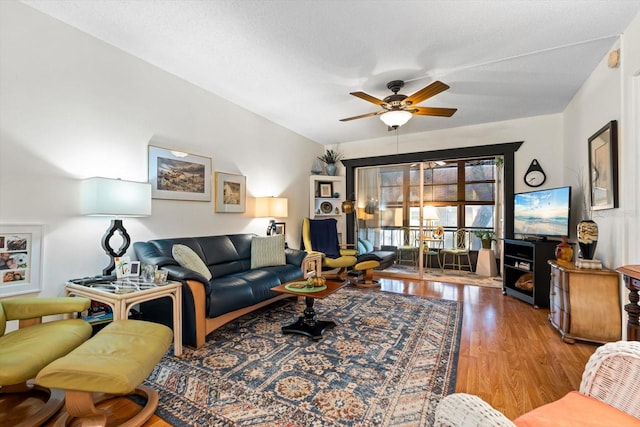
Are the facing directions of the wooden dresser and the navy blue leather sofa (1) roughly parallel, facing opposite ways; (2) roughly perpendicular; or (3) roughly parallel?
roughly parallel, facing opposite ways

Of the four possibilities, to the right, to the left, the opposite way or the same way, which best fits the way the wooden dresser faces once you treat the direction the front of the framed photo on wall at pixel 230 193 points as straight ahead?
the opposite way

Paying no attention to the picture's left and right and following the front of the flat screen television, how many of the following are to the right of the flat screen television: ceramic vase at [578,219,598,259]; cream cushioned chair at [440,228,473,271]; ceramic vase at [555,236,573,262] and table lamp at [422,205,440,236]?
2

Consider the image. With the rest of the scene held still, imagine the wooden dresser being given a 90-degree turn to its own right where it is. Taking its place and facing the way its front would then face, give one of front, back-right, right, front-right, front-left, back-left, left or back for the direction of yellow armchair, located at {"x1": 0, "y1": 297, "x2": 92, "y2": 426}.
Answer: back-left

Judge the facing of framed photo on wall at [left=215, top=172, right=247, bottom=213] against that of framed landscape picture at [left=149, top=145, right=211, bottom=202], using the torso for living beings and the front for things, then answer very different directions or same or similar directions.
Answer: same or similar directions

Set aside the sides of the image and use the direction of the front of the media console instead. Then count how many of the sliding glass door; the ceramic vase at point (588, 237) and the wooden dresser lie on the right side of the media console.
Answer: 1

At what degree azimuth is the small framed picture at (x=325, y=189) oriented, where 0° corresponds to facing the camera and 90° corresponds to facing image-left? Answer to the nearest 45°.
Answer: approximately 0°

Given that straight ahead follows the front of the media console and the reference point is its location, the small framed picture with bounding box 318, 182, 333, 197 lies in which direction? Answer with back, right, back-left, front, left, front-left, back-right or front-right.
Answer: front-right

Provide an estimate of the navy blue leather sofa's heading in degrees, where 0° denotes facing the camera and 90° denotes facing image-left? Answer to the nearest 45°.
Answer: approximately 315°

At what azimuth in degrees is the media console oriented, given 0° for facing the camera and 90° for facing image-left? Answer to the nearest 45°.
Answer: approximately 45°

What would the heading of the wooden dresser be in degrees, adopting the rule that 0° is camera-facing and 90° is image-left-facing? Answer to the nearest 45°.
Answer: approximately 90°

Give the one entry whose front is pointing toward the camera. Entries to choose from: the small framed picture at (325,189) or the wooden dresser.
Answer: the small framed picture

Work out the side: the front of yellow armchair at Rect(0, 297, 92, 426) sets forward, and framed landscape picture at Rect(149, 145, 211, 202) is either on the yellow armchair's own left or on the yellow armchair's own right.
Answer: on the yellow armchair's own left

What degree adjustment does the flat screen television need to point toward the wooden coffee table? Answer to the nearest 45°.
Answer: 0° — it already faces it

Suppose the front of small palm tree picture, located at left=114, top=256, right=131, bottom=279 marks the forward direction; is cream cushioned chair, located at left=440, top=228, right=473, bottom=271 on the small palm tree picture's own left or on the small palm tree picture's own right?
on the small palm tree picture's own left

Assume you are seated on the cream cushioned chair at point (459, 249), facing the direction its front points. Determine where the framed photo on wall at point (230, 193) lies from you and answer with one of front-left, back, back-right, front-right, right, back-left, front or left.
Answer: front

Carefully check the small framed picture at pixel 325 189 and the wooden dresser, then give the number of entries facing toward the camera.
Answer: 1

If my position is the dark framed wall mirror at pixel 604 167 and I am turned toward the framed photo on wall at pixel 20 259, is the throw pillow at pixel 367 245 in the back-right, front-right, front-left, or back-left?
front-right

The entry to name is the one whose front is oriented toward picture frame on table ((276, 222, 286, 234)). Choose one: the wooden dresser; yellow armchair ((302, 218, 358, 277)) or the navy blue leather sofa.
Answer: the wooden dresser

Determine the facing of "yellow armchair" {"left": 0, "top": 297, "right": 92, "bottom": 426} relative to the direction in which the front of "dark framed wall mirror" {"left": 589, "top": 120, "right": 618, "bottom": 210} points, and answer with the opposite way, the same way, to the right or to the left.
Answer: the opposite way

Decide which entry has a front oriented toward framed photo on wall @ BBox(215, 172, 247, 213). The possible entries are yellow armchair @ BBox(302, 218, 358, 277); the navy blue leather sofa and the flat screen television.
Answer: the flat screen television

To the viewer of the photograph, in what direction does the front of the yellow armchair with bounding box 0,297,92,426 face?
facing the viewer and to the right of the viewer
